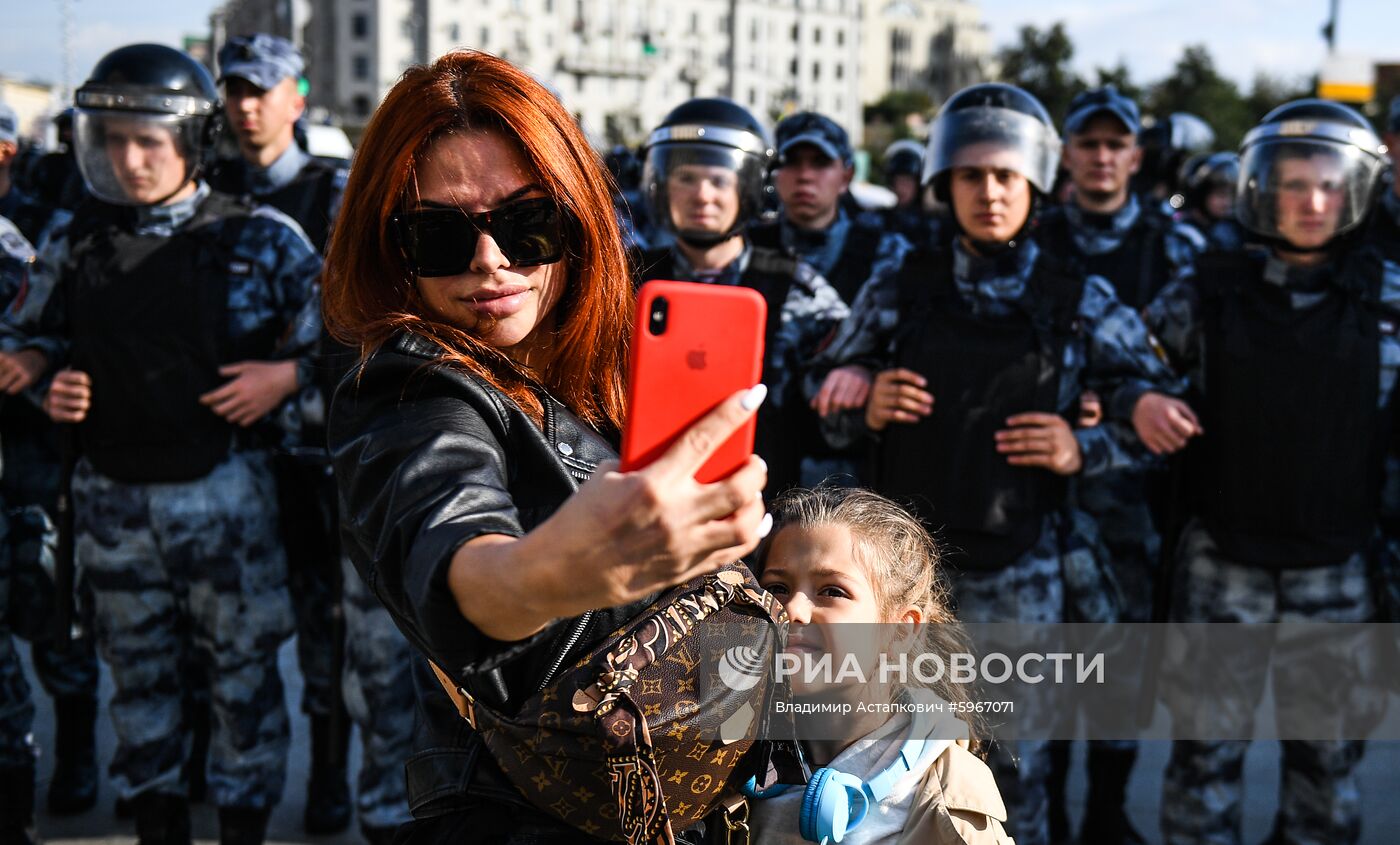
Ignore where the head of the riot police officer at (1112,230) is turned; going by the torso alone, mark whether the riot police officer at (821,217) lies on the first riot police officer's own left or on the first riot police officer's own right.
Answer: on the first riot police officer's own right

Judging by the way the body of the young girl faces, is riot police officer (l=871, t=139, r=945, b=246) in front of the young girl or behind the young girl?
behind

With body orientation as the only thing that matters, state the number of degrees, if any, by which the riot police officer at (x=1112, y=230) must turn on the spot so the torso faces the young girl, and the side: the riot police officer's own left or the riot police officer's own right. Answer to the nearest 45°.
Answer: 0° — they already face them

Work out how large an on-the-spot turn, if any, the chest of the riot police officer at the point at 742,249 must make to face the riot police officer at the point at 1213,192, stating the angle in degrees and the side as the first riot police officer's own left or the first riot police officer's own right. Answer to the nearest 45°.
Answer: approximately 135° to the first riot police officer's own left

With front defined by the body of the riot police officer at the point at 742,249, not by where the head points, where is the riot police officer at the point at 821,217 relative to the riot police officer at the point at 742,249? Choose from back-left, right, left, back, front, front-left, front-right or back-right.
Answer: back

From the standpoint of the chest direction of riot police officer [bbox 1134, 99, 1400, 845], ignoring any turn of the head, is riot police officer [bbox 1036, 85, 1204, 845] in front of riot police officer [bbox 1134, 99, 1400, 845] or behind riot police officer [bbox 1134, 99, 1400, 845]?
behind

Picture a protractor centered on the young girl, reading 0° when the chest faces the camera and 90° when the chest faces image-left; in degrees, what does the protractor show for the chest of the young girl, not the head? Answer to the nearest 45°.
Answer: approximately 45°

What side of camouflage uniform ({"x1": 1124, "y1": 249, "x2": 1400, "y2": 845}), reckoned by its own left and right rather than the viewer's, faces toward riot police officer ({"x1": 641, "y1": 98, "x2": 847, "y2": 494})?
right
